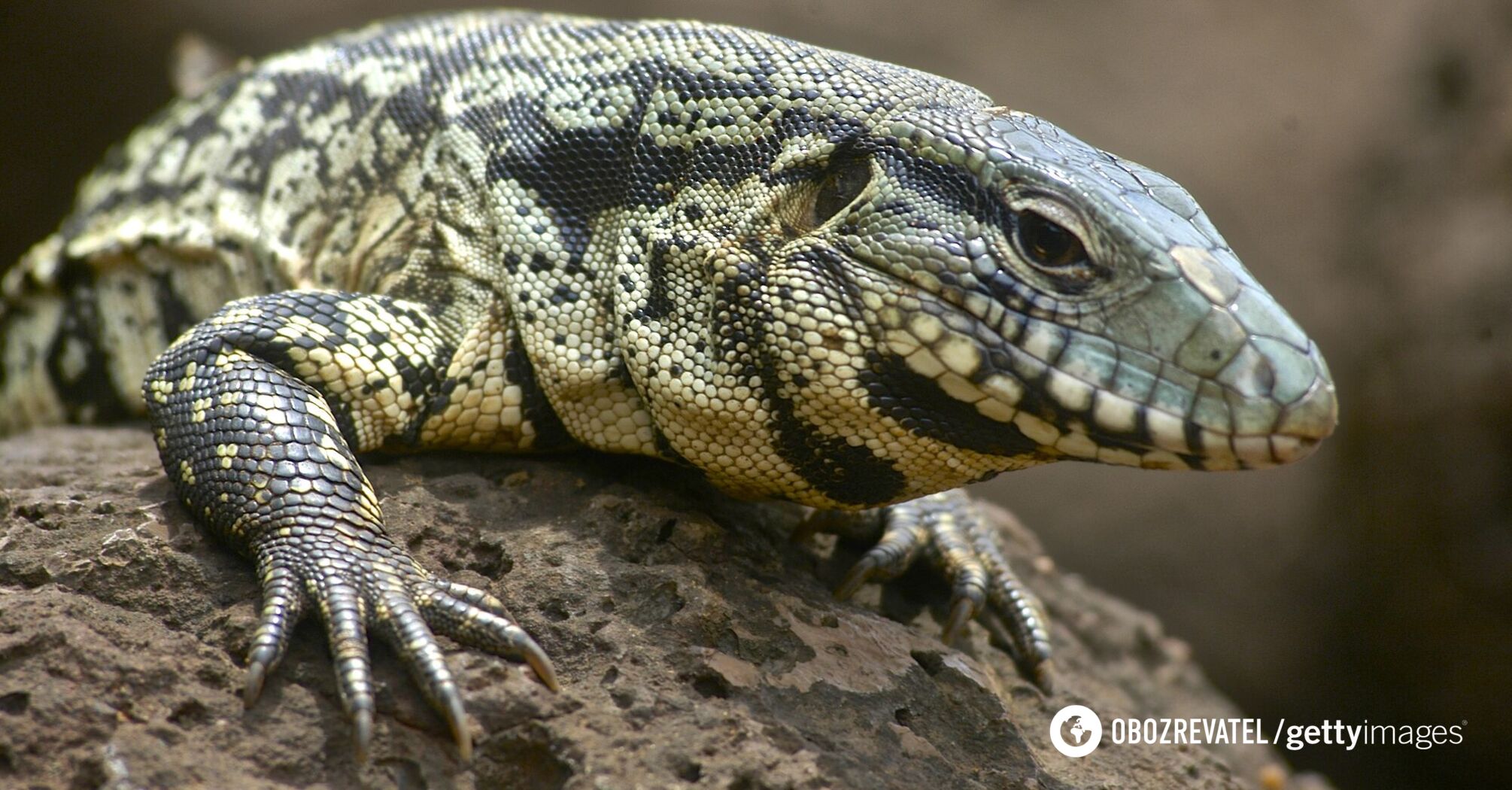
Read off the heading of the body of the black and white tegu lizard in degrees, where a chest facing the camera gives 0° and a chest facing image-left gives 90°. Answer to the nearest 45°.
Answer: approximately 315°
